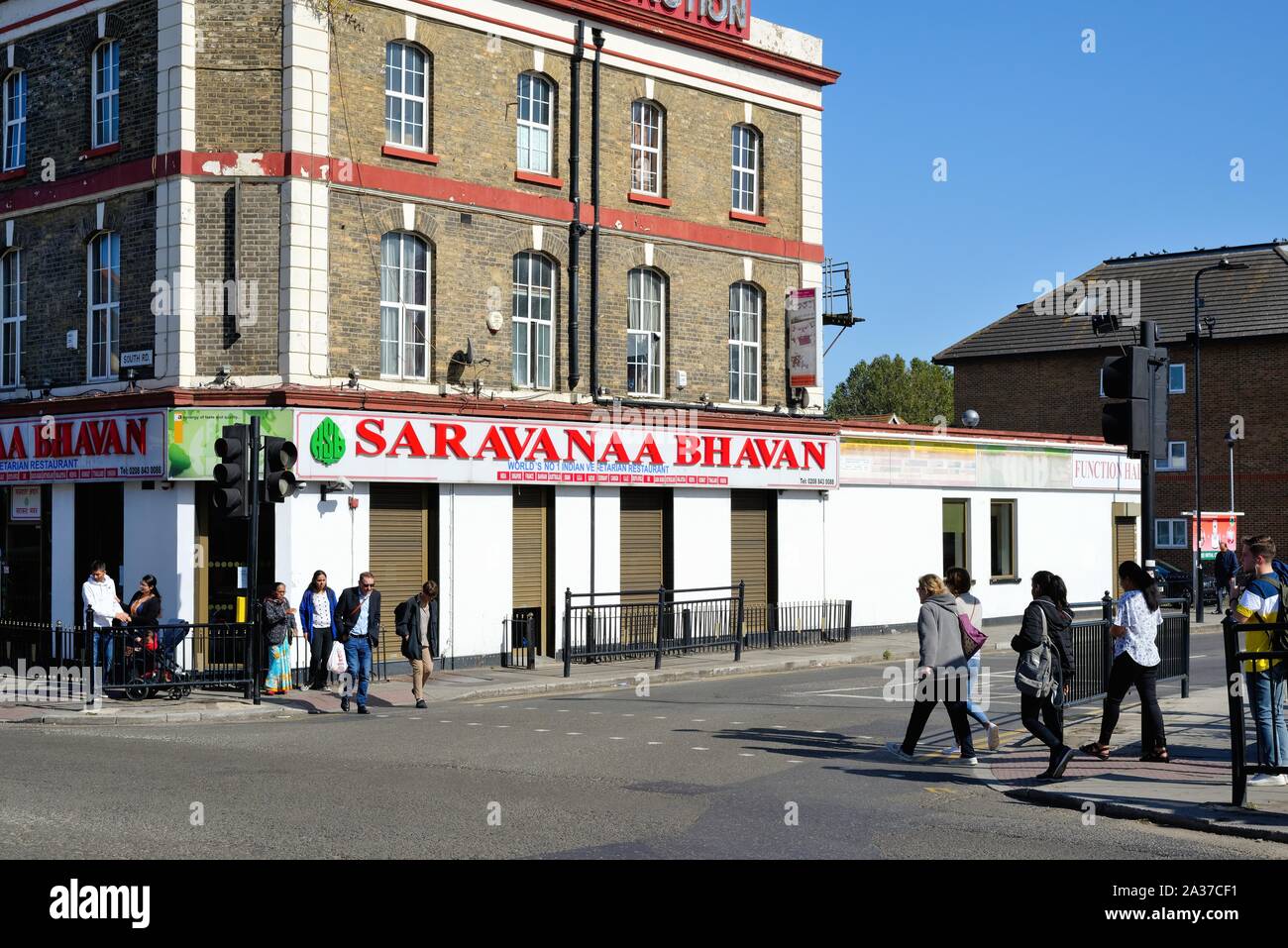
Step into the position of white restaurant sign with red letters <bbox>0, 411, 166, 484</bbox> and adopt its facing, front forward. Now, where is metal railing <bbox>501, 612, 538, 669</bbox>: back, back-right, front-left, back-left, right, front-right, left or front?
back-left

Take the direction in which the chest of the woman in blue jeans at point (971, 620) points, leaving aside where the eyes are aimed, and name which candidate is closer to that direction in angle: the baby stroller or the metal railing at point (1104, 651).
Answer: the baby stroller

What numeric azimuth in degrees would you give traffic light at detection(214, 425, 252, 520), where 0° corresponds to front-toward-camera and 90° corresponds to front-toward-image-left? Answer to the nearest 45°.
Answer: approximately 45°

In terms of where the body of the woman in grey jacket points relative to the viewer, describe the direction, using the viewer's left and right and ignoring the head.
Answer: facing away from the viewer and to the left of the viewer

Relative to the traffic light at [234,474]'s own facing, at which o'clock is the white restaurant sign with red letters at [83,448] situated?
The white restaurant sign with red letters is roughly at 4 o'clock from the traffic light.
